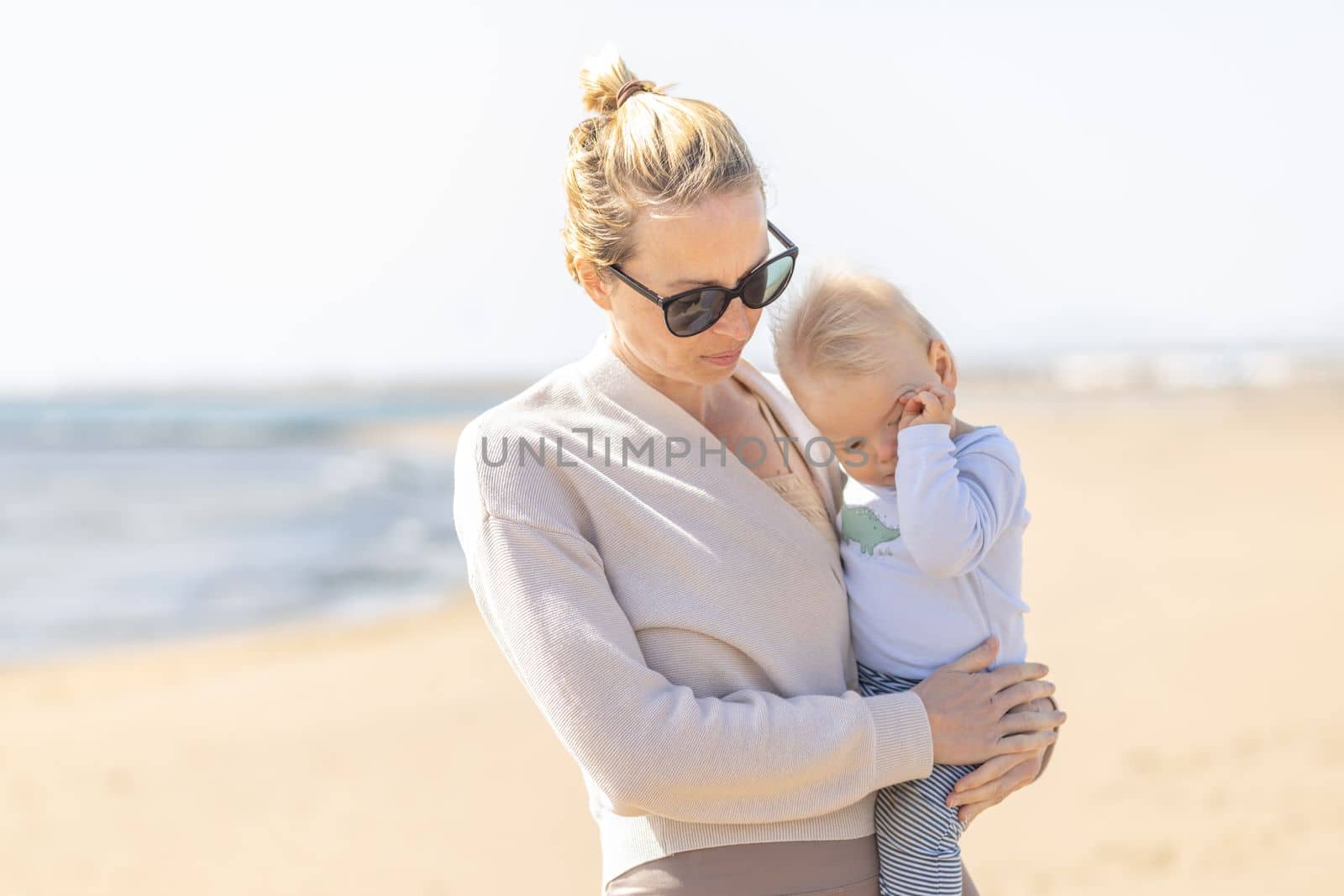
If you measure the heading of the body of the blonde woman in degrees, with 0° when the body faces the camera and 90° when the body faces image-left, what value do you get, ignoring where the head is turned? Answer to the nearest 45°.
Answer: approximately 315°

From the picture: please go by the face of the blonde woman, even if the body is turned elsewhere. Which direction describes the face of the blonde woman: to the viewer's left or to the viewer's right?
to the viewer's right

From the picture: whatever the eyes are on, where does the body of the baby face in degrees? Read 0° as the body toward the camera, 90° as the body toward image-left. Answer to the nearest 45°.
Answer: approximately 45°

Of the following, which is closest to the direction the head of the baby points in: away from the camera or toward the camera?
toward the camera
